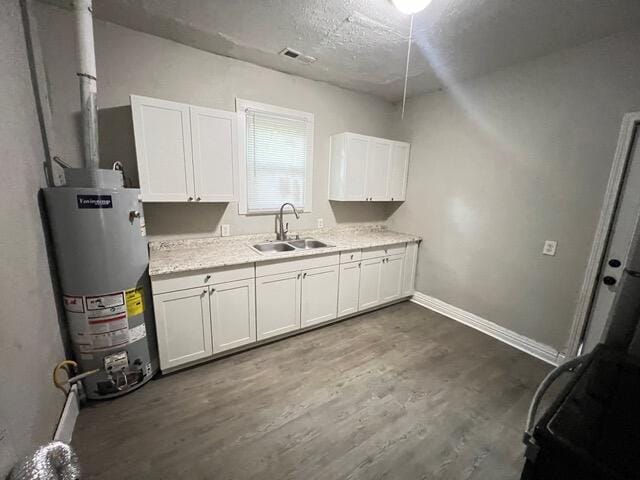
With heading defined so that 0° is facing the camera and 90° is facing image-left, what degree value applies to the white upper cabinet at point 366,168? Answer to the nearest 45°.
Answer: approximately 315°

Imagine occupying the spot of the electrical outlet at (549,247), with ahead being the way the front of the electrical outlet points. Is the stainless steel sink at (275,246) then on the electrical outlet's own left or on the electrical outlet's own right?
on the electrical outlet's own right

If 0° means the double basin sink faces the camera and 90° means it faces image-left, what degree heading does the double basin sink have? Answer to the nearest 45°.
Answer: approximately 315°

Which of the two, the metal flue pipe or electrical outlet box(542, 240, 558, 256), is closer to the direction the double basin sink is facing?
the electrical outlet

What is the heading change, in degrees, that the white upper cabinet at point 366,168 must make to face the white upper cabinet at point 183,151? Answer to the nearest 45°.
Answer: approximately 90° to its right

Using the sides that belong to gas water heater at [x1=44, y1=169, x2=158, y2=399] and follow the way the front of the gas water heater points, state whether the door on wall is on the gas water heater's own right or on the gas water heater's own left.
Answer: on the gas water heater's own left

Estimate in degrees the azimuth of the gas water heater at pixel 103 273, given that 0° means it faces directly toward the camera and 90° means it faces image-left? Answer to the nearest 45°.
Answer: approximately 0°

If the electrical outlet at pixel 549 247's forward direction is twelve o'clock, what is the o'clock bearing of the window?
The window is roughly at 2 o'clock from the electrical outlet.

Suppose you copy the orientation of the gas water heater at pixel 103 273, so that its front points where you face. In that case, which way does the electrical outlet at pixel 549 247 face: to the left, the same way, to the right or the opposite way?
to the right

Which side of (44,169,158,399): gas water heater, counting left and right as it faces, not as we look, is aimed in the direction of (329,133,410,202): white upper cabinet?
left
